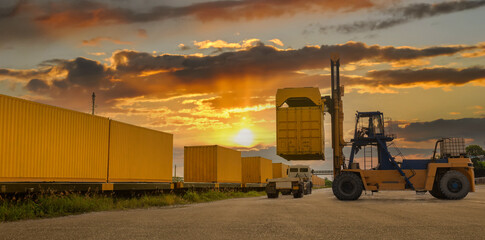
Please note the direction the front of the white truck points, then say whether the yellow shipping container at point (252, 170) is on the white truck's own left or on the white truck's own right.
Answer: on the white truck's own left

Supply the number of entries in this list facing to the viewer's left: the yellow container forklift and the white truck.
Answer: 1

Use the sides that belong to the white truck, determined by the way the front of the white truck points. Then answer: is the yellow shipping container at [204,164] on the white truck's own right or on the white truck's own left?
on the white truck's own left

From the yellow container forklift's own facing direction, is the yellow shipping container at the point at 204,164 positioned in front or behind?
in front

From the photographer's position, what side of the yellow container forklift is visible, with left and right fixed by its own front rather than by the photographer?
left

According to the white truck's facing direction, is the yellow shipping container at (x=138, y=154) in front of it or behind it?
behind

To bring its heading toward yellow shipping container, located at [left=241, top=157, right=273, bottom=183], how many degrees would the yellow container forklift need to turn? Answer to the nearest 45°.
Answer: approximately 45° to its right

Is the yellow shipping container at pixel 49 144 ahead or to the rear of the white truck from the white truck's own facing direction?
to the rear
